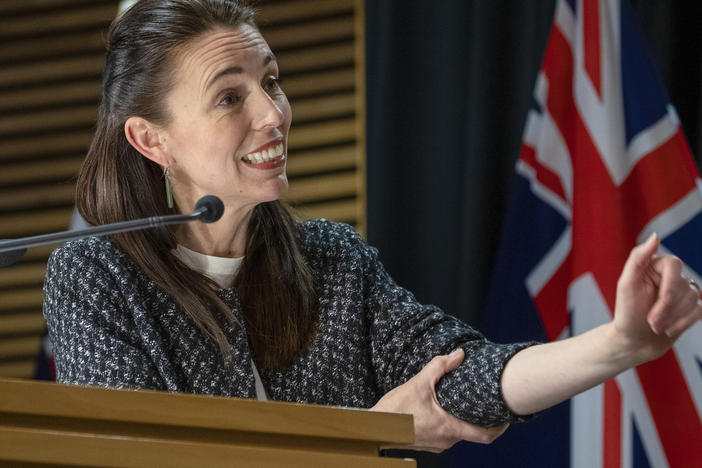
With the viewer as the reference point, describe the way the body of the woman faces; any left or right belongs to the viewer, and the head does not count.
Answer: facing the viewer and to the right of the viewer

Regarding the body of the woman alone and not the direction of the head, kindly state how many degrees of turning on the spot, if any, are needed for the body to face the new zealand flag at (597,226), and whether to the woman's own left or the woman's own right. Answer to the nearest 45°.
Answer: approximately 90° to the woman's own left

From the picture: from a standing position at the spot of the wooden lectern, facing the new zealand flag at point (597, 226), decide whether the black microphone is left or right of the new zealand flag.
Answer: left

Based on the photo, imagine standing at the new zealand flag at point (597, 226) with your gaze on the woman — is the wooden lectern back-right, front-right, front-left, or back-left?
front-left

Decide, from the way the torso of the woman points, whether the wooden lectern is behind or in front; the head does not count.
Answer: in front
